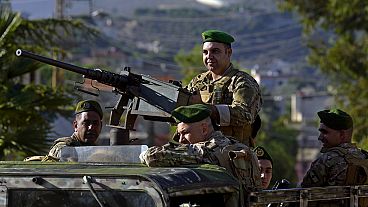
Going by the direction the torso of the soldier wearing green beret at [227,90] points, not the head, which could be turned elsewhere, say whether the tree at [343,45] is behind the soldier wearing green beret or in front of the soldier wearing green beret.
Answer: behind

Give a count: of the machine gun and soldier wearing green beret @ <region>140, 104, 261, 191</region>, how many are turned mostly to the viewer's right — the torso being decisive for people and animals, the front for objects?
0

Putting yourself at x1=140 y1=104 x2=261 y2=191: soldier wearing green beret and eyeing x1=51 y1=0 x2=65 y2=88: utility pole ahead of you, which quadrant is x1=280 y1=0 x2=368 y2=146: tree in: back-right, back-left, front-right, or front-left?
front-right

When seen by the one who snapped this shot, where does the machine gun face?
facing the viewer and to the left of the viewer

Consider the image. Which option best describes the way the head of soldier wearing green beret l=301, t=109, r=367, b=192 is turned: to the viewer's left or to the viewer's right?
to the viewer's left

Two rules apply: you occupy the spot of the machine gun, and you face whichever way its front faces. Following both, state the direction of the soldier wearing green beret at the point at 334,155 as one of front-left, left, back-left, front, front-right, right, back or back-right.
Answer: back-left
